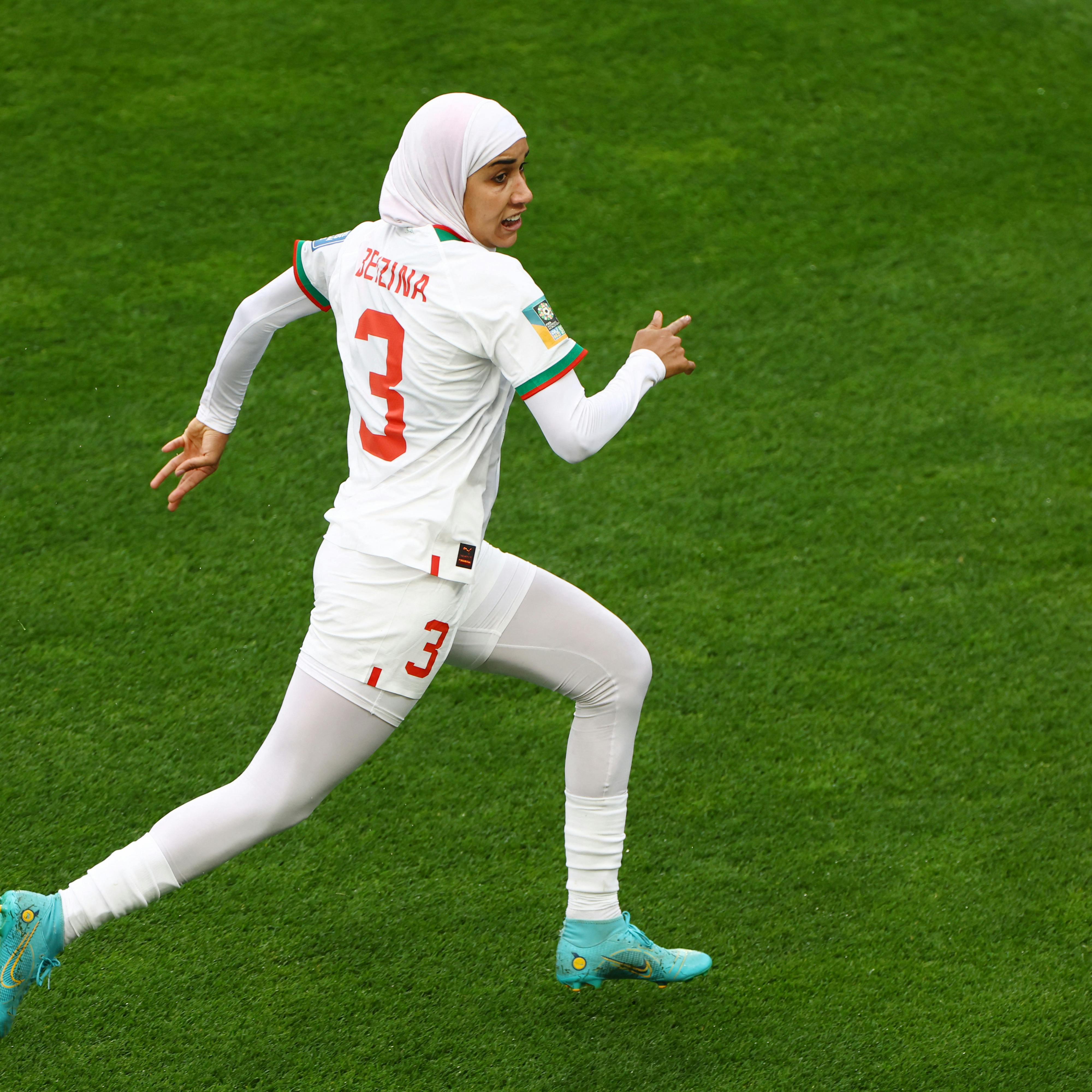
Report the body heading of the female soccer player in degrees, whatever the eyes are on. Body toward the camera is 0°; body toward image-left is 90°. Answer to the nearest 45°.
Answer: approximately 225°
